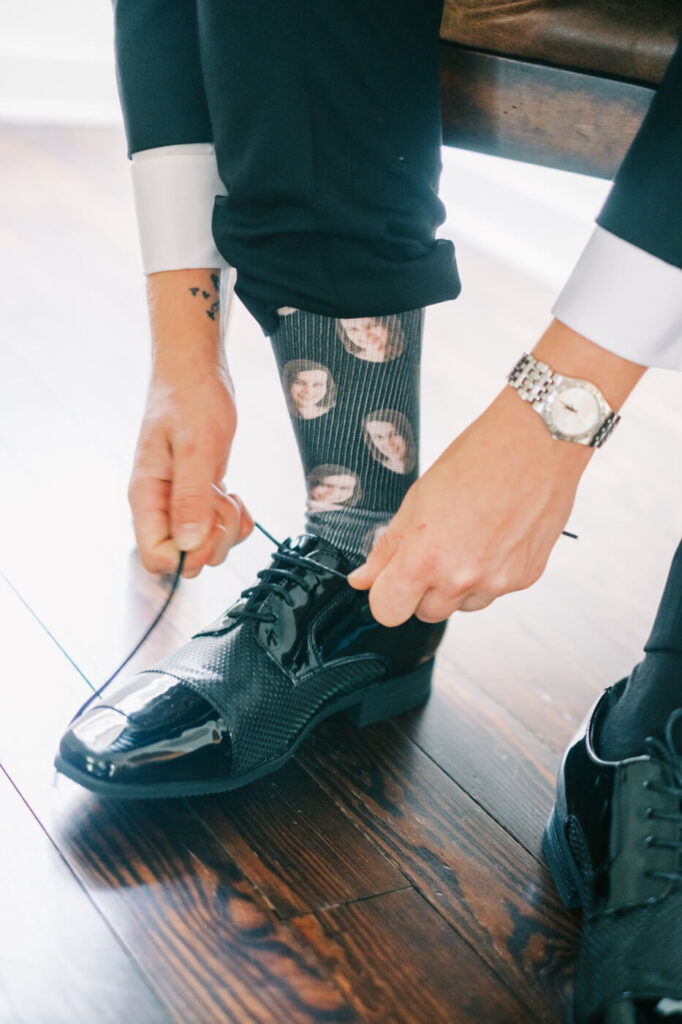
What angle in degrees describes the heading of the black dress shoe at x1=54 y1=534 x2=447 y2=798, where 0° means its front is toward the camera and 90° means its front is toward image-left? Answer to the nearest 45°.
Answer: approximately 45°
